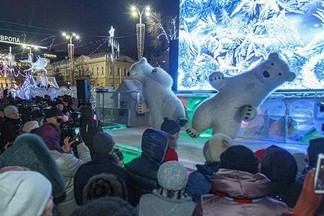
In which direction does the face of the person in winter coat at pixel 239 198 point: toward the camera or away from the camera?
away from the camera

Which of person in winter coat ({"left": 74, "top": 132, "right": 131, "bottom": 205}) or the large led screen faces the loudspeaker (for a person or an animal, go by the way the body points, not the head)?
the person in winter coat

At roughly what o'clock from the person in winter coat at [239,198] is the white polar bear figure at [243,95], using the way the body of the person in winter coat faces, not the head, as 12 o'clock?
The white polar bear figure is roughly at 12 o'clock from the person in winter coat.

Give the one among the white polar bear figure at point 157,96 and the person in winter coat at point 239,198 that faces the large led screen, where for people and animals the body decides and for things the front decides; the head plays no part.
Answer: the person in winter coat

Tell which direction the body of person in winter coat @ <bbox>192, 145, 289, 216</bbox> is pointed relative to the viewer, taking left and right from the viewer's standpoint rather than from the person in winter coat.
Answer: facing away from the viewer

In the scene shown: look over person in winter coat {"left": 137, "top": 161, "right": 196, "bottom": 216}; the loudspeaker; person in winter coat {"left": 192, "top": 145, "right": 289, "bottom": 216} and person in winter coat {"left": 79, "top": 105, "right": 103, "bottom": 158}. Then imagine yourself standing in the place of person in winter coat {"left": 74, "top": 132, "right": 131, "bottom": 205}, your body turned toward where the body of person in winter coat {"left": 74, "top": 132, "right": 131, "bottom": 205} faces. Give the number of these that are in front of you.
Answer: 2

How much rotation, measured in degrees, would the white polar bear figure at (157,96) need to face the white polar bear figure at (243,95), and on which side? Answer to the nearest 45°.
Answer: approximately 135° to its left

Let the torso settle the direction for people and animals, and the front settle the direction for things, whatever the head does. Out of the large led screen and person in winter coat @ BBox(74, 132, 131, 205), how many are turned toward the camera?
1

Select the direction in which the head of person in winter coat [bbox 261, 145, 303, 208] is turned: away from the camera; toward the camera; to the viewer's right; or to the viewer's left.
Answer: away from the camera

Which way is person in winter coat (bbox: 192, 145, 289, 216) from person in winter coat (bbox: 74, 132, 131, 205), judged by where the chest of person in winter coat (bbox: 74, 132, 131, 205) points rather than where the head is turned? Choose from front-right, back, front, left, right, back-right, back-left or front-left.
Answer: back-right

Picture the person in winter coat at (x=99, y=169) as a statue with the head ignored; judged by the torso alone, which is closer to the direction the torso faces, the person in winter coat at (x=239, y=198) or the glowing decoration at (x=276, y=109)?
the glowing decoration

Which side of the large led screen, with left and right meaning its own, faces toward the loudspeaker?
right

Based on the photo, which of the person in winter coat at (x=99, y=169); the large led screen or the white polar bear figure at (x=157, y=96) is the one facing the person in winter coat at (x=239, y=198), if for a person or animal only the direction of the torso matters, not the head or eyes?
the large led screen
